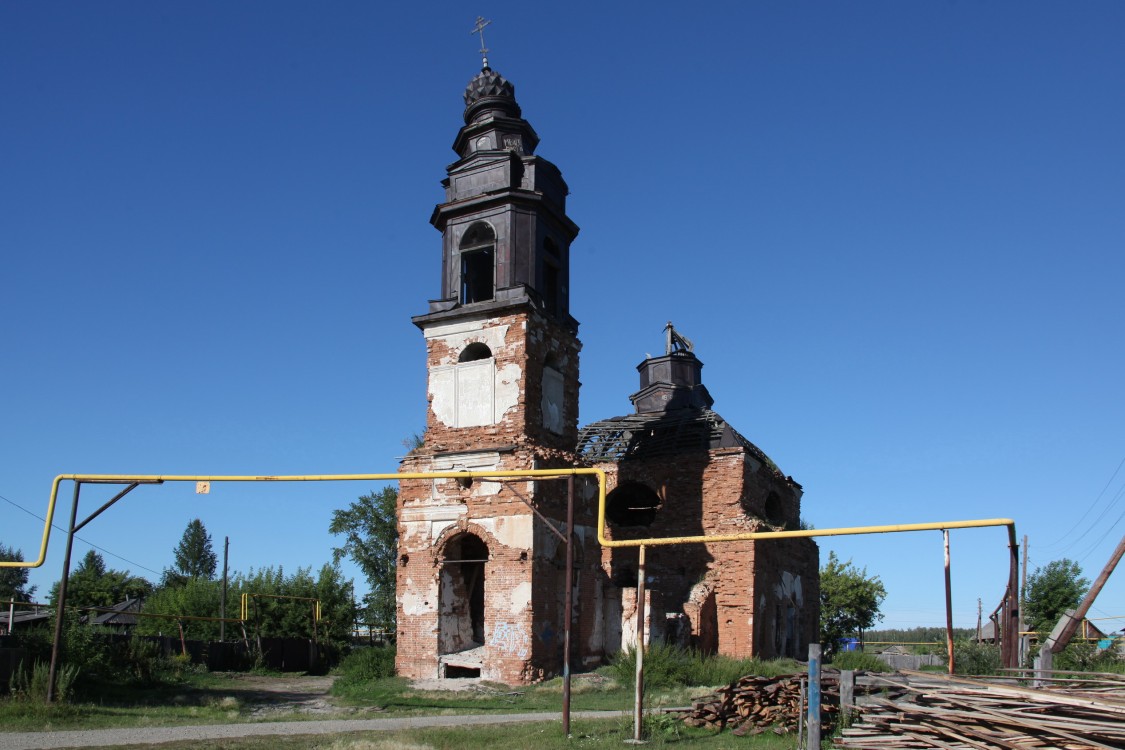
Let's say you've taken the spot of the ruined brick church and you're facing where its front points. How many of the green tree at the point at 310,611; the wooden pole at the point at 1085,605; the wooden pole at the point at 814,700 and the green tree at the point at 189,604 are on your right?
2

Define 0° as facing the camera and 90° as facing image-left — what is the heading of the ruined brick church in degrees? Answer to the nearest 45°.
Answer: approximately 45°

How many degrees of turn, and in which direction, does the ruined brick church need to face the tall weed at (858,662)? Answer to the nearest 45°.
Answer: approximately 135° to its left

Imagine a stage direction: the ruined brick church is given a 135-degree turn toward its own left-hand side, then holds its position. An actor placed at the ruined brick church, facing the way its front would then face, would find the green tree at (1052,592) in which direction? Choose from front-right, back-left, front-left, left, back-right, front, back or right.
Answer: front-left

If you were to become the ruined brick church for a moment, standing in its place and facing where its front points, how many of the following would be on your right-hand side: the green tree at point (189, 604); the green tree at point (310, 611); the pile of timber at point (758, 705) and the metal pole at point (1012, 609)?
2

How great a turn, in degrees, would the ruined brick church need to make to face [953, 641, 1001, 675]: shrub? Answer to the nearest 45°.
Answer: approximately 135° to its left

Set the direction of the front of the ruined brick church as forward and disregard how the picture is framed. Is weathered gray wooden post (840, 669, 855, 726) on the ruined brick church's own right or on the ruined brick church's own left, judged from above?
on the ruined brick church's own left

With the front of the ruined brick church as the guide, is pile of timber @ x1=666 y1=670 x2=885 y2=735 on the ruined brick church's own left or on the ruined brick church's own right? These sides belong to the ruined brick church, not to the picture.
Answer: on the ruined brick church's own left

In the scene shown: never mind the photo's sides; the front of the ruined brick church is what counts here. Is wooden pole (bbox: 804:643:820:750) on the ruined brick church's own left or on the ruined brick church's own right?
on the ruined brick church's own left

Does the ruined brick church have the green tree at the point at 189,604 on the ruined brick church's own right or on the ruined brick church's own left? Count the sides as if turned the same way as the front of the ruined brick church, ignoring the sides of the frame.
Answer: on the ruined brick church's own right
